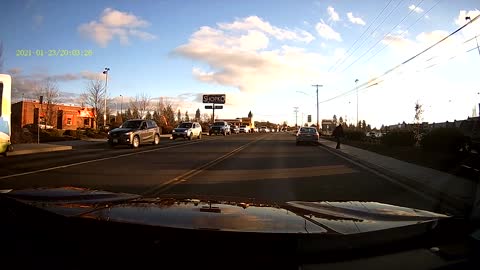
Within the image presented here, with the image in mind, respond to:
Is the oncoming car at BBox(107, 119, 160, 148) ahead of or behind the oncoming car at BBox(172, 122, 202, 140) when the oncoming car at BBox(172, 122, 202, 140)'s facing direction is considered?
ahead

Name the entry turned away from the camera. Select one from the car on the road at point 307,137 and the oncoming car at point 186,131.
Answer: the car on the road

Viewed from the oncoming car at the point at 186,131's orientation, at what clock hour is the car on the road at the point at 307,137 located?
The car on the road is roughly at 9 o'clock from the oncoming car.

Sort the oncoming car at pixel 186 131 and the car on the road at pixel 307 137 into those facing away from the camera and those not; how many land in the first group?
1

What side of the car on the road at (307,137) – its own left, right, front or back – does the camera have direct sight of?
back

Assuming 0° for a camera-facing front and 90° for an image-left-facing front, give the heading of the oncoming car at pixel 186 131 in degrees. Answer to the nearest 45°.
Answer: approximately 45°

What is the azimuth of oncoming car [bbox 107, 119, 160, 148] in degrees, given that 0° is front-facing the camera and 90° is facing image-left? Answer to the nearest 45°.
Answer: approximately 45°

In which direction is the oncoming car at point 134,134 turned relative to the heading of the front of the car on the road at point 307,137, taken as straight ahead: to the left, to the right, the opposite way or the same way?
the opposite way

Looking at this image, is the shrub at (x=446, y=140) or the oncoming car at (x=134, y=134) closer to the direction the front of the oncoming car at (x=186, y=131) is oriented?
the oncoming car

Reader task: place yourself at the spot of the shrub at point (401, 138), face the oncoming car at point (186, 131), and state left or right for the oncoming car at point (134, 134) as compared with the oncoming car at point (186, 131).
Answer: left
